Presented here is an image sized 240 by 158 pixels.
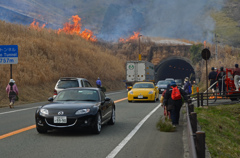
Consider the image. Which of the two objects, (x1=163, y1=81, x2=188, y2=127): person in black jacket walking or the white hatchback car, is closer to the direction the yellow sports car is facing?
the person in black jacket walking

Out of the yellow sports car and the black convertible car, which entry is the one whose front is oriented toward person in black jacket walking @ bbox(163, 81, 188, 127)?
the yellow sports car

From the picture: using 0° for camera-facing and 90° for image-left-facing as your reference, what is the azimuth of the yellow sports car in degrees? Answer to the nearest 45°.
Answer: approximately 0°

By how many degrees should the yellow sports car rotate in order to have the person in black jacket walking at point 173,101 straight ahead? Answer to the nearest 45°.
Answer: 0° — it already faces them

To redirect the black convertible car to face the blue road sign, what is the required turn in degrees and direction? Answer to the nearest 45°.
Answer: approximately 135° to its right

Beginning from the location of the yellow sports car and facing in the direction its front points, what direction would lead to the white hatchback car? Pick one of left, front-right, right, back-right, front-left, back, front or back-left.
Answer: front-right

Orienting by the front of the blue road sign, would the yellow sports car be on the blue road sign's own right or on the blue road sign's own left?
on the blue road sign's own left

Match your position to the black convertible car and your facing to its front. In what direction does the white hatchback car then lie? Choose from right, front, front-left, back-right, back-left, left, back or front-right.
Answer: back-right

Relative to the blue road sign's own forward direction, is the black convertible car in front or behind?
in front

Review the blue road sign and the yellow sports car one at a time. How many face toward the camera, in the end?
2
